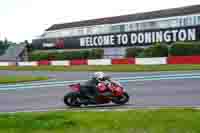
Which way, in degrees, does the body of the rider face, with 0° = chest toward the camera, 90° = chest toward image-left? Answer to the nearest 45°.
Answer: approximately 270°

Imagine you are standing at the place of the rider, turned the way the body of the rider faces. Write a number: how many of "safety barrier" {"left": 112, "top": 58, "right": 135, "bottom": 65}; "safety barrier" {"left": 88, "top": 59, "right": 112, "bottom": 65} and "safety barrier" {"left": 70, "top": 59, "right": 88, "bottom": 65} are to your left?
3

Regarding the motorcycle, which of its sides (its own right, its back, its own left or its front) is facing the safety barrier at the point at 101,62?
left

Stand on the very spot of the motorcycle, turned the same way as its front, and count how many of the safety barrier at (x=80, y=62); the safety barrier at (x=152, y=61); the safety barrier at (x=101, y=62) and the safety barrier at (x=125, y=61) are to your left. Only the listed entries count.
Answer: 4

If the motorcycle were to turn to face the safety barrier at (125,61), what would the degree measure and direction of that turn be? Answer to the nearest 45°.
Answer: approximately 90° to its left

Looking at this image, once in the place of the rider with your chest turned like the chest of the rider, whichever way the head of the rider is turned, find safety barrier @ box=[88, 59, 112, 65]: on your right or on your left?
on your left

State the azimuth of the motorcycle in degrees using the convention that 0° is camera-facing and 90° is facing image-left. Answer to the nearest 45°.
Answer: approximately 270°

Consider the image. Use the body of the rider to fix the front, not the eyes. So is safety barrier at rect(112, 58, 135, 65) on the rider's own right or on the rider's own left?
on the rider's own left

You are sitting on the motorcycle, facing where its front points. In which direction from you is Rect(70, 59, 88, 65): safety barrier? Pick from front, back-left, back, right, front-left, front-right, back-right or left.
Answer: left
